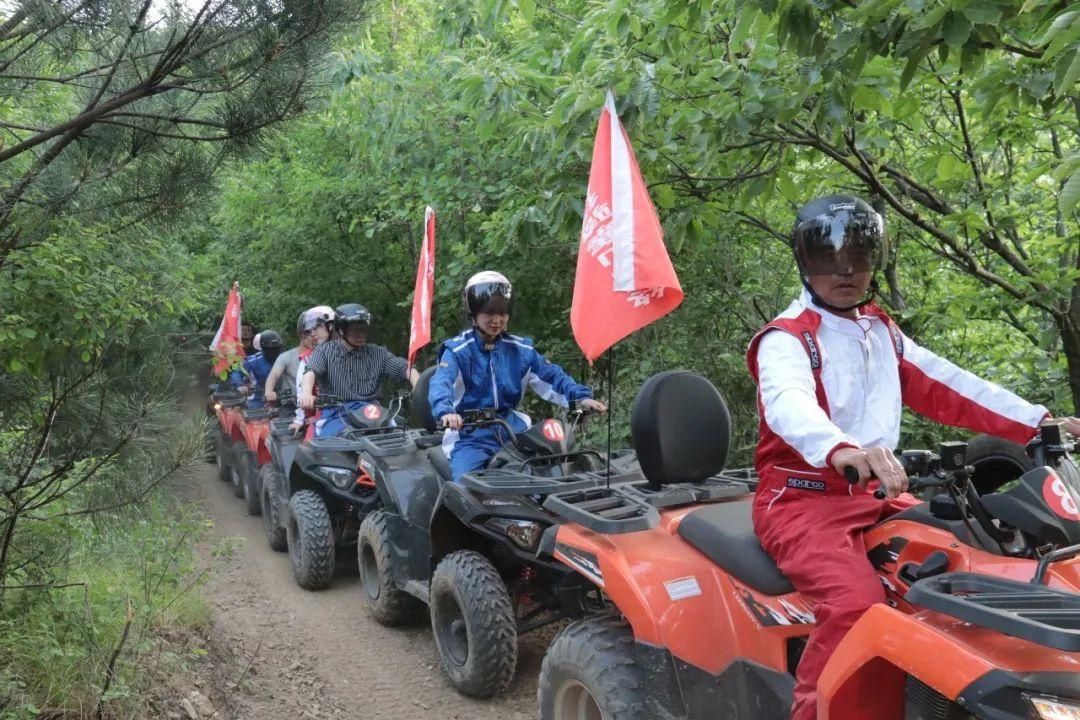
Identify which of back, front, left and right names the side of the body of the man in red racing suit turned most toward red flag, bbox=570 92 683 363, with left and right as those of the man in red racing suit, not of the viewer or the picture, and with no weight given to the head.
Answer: back

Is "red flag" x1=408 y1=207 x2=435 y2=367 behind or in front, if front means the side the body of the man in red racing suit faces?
behind

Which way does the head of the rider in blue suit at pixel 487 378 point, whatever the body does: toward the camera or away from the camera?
toward the camera

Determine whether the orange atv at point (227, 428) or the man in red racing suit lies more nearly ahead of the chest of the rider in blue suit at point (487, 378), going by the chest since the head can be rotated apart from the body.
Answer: the man in red racing suit

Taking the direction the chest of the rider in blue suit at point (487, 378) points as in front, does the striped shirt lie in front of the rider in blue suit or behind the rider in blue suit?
behind

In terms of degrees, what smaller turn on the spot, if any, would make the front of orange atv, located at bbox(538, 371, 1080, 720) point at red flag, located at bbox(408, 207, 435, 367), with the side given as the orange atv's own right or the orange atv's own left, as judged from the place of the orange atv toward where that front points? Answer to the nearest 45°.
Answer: approximately 135° to the orange atv's own left

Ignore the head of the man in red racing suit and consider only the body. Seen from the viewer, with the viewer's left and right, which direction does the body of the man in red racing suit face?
facing the viewer and to the right of the viewer

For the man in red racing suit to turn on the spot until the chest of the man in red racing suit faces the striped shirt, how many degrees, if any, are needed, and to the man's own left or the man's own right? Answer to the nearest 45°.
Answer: approximately 180°

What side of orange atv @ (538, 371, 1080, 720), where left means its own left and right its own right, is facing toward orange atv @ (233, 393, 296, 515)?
back

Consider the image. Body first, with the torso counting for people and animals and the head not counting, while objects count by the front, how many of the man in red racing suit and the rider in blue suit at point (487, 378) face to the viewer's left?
0

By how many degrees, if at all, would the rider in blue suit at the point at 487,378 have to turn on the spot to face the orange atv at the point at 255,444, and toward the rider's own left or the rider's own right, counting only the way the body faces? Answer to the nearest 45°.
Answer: approximately 180°
